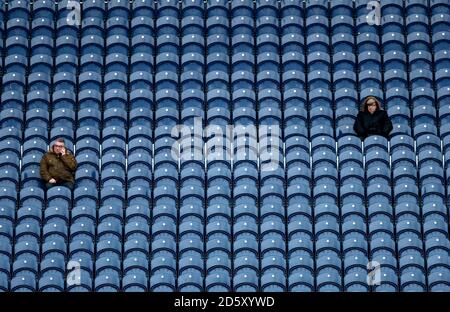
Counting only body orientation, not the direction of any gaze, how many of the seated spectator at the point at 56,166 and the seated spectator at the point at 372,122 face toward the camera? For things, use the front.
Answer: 2

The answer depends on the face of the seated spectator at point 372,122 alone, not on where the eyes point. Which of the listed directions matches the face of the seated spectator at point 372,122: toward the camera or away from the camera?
toward the camera

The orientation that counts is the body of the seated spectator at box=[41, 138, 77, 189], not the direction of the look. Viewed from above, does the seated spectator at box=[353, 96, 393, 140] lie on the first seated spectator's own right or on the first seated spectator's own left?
on the first seated spectator's own left

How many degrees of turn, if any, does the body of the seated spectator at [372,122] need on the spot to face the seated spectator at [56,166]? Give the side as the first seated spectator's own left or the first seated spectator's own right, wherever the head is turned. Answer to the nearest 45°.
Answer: approximately 90° to the first seated spectator's own right

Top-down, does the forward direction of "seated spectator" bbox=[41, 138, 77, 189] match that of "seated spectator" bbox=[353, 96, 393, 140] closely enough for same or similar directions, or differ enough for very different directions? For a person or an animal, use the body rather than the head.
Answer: same or similar directions

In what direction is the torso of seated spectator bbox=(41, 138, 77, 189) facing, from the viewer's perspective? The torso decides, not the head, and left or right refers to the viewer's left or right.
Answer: facing the viewer
